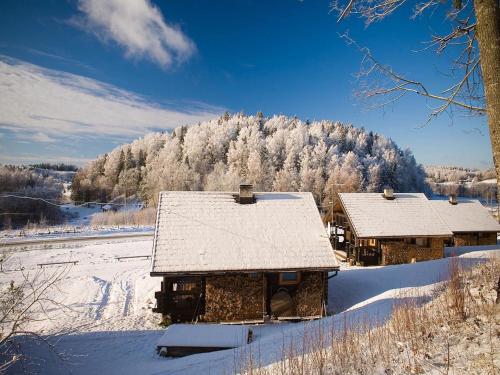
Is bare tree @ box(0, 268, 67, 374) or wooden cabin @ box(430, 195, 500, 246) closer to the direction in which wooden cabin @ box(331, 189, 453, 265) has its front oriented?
the bare tree
